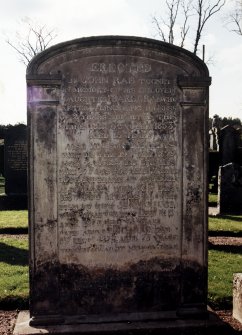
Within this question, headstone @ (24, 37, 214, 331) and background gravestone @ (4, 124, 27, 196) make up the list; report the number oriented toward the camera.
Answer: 2

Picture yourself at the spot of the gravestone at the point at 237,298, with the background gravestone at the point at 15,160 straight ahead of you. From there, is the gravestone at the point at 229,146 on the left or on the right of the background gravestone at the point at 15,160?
right

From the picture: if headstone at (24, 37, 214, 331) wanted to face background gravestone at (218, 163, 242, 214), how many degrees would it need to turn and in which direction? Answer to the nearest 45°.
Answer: approximately 135° to its left

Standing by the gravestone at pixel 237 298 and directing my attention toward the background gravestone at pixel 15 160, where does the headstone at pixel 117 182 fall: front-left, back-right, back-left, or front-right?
front-left

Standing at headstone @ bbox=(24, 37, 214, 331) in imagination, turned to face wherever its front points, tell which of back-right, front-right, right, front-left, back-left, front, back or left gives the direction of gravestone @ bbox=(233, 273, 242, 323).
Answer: left

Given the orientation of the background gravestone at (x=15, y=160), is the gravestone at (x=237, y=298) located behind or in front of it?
in front

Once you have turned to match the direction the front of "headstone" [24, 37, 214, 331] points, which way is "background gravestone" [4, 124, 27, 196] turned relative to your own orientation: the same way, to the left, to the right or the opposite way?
the same way

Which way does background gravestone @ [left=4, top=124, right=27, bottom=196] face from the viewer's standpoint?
toward the camera

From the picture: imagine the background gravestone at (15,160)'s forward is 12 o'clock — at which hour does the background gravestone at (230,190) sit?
the background gravestone at (230,190) is roughly at 10 o'clock from the background gravestone at (15,160).

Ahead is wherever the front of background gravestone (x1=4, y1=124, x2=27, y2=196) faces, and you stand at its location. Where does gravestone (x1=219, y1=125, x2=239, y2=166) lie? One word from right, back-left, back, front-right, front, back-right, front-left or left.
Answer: left

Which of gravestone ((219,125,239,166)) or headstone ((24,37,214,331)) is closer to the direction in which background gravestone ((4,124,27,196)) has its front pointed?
the headstone

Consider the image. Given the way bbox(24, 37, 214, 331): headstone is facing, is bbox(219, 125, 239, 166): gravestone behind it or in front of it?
behind

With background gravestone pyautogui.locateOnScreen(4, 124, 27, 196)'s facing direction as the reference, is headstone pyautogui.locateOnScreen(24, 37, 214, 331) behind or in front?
in front

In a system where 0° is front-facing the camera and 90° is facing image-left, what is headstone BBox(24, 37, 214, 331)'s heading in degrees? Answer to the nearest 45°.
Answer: approximately 0°
